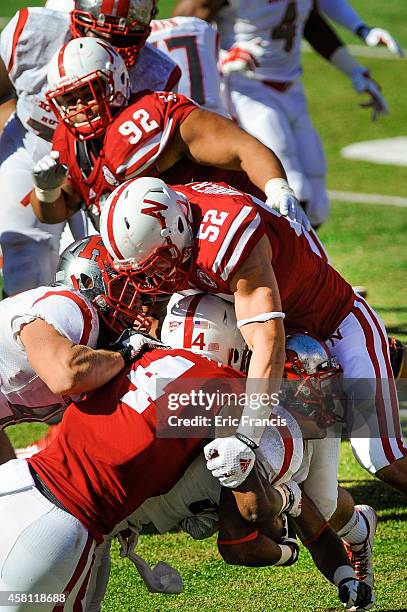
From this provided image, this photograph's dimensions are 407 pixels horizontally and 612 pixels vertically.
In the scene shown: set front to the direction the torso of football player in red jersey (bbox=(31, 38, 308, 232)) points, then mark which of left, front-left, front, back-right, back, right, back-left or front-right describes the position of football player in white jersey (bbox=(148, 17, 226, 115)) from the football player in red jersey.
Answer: back-right

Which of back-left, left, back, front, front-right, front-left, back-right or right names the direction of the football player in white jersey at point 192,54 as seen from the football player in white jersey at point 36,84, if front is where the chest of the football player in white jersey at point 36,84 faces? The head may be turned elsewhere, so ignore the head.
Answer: left

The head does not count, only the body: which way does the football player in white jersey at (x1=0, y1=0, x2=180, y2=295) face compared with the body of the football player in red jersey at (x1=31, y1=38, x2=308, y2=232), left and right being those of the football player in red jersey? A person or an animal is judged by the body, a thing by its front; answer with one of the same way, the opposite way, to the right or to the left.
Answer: to the left

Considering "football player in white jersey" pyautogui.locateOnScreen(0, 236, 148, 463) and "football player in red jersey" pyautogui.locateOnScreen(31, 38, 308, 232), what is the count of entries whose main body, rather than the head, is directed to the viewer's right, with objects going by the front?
1

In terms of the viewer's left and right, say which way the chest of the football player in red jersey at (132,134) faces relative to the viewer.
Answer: facing the viewer and to the left of the viewer

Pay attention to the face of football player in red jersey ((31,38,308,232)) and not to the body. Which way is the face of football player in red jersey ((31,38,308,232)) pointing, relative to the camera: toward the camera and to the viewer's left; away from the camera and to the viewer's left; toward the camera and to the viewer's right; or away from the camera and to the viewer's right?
toward the camera and to the viewer's left

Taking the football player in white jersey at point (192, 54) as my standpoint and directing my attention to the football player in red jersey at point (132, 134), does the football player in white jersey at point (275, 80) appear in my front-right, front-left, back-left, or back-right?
back-left

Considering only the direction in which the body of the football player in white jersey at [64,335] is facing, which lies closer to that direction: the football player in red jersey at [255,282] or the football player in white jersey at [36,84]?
the football player in red jersey

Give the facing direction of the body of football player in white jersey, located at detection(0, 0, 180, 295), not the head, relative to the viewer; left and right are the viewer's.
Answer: facing the viewer and to the right of the viewer

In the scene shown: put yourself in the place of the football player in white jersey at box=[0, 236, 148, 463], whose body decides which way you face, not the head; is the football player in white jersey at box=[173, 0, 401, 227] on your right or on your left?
on your left

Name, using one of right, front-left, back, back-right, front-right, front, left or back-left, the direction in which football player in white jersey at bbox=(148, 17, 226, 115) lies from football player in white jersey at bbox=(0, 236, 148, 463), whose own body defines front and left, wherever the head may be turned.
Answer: left

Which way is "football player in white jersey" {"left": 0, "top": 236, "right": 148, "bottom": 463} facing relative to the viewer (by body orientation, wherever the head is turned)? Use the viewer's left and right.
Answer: facing to the right of the viewer

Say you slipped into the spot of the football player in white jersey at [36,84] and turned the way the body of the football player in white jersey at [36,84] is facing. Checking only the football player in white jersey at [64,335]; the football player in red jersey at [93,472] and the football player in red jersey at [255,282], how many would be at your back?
0
